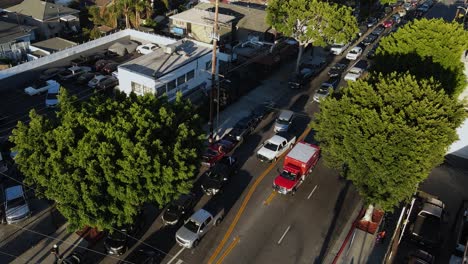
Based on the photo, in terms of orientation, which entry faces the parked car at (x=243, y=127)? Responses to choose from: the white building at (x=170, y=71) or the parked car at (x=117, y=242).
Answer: the white building

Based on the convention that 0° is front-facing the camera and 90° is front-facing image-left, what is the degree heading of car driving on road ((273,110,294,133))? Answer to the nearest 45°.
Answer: approximately 45°

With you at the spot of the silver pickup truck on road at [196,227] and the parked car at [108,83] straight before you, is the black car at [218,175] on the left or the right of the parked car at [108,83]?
right

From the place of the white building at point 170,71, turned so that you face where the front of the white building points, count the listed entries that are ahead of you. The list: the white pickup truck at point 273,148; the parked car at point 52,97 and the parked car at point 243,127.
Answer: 2

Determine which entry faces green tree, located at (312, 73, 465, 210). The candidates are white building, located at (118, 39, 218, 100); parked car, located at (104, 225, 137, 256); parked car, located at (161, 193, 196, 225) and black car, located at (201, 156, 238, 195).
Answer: the white building

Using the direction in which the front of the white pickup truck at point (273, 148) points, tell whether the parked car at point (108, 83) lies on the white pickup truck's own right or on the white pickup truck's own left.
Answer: on the white pickup truck's own right

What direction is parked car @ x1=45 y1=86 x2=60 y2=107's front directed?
toward the camera

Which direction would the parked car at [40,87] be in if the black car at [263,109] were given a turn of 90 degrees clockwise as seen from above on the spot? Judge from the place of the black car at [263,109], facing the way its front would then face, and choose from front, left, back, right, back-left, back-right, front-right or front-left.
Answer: front-left

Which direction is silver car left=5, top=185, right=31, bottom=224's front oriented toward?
toward the camera

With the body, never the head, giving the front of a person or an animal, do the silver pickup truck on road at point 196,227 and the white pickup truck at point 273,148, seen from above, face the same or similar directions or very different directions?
same or similar directions
